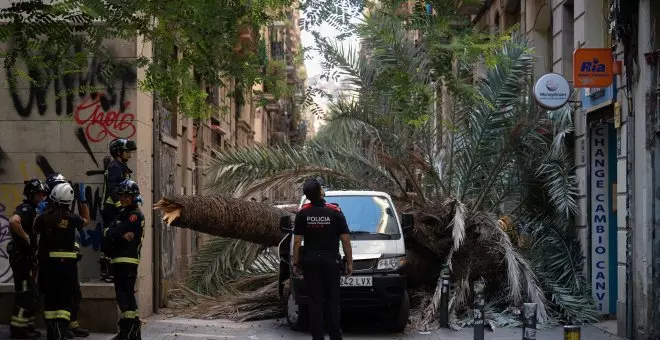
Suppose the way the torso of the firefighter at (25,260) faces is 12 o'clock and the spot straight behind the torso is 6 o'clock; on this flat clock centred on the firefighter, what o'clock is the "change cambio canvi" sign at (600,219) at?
The "change cambio canvi" sign is roughly at 12 o'clock from the firefighter.

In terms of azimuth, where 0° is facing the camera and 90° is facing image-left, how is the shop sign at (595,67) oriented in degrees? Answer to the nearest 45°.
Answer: approximately 0°

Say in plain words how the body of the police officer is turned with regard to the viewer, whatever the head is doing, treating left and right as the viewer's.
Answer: facing away from the viewer

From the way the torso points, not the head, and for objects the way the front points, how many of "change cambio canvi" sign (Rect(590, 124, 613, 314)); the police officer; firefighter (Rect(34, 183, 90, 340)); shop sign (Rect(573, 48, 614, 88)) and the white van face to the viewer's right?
0

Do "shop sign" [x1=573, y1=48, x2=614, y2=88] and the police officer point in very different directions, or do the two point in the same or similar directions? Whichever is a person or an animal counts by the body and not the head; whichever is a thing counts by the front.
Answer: very different directions

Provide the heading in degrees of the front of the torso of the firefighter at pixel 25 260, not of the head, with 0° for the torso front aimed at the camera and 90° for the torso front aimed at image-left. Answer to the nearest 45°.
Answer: approximately 270°

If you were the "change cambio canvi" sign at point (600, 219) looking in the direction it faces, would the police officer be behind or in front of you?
in front

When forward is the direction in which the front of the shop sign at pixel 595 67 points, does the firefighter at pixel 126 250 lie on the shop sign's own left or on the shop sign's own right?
on the shop sign's own right

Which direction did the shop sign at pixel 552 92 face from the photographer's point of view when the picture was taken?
facing the viewer

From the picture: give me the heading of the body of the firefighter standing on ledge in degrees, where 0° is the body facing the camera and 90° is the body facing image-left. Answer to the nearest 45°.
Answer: approximately 270°

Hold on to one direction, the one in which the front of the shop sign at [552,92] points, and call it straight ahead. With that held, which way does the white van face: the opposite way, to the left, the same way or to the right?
the same way

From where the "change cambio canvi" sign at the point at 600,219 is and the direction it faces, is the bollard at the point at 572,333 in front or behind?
in front

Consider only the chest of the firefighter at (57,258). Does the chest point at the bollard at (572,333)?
no

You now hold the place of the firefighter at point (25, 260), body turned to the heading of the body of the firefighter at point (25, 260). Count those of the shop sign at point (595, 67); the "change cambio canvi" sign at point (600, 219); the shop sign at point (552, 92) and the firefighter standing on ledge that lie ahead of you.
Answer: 4
